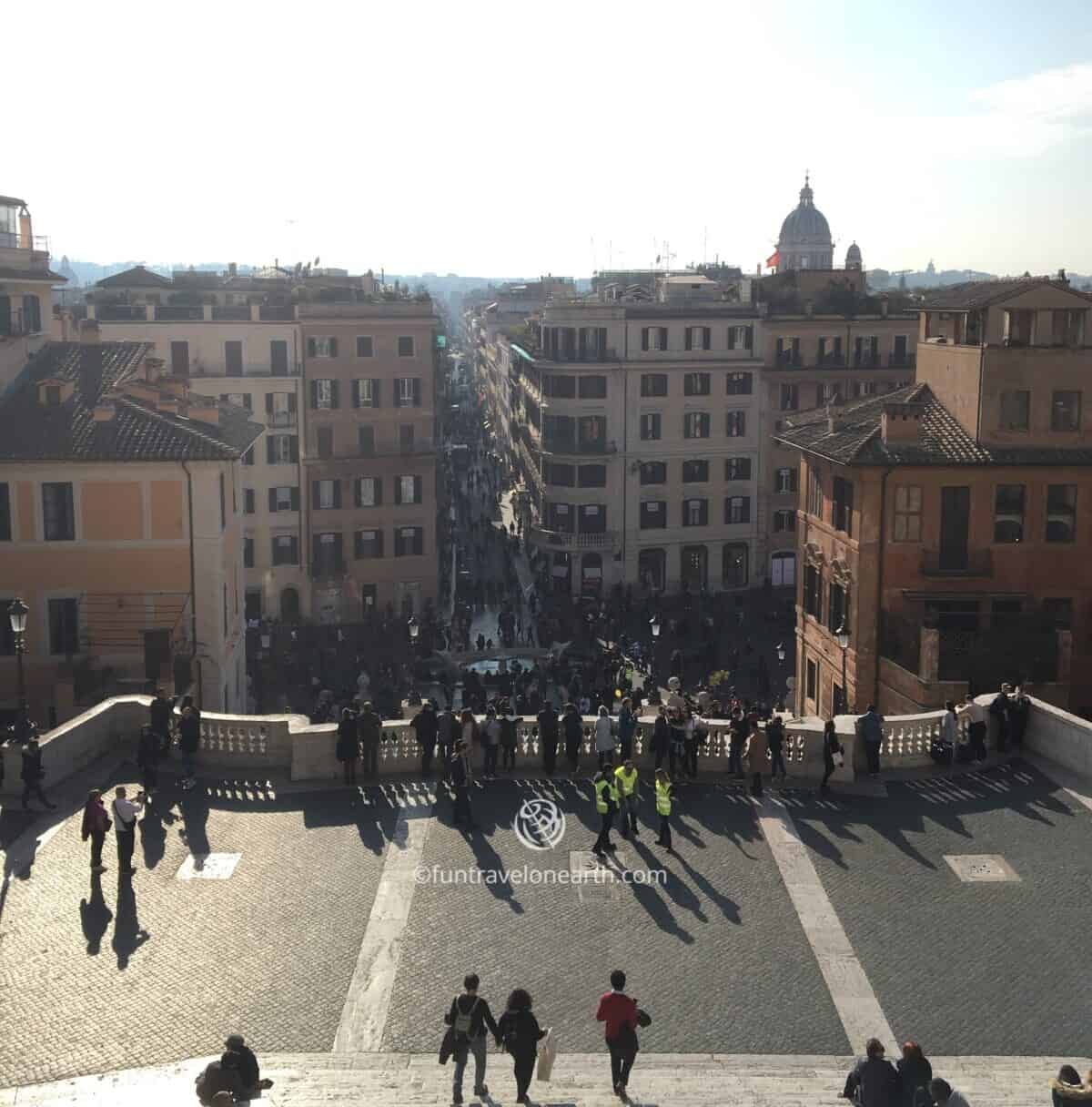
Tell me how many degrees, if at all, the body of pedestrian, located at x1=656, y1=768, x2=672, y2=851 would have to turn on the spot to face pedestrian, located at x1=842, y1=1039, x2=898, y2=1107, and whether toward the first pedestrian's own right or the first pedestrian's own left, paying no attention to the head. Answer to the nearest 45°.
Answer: approximately 90° to the first pedestrian's own left

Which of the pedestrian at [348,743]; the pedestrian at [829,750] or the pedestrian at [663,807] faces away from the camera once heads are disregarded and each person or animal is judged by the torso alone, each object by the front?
the pedestrian at [348,743]

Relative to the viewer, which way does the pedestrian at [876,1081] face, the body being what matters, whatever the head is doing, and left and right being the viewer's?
facing away from the viewer

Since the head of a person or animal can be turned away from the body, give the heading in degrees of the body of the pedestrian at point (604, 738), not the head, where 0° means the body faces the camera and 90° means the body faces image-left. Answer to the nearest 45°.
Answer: approximately 180°

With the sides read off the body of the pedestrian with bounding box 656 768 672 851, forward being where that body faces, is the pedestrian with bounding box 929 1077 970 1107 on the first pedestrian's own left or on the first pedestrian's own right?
on the first pedestrian's own left

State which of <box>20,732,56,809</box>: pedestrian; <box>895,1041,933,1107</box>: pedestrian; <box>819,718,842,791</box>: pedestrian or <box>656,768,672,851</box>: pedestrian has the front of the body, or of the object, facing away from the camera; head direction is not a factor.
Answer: <box>895,1041,933,1107</box>: pedestrian

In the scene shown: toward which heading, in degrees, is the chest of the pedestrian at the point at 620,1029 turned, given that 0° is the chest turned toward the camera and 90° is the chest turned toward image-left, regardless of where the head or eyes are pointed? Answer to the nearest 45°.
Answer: approximately 180°

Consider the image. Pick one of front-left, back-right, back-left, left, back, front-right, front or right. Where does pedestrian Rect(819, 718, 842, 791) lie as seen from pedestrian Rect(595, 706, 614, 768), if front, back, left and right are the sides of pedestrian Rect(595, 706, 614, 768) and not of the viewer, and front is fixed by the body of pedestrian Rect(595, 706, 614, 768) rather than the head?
right

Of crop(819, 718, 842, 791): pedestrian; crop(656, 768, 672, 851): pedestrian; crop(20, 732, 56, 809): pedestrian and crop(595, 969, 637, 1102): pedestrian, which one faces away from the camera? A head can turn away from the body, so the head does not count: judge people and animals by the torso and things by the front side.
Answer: crop(595, 969, 637, 1102): pedestrian

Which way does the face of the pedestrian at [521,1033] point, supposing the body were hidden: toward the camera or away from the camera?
away from the camera
